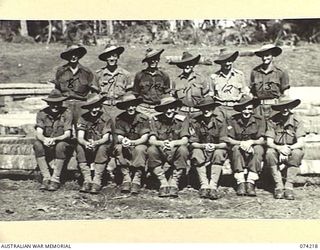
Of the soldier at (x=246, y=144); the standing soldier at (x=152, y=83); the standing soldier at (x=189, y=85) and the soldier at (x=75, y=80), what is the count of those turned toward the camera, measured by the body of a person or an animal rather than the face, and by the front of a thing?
4

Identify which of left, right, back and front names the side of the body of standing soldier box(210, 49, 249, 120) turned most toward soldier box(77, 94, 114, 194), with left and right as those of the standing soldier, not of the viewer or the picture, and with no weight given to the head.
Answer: right

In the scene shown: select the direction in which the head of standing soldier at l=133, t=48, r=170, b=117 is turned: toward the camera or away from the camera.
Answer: toward the camera

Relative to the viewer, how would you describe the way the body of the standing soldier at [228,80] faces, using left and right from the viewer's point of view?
facing the viewer

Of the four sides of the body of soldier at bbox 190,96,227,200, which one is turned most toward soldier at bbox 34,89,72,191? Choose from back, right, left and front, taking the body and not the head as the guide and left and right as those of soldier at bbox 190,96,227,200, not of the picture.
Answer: right

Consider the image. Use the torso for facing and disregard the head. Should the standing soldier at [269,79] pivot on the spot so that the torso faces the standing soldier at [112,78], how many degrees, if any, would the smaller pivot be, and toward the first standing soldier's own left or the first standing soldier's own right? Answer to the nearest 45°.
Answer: approximately 90° to the first standing soldier's own right

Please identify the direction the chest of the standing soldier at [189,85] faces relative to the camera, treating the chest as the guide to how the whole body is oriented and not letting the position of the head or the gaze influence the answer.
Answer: toward the camera

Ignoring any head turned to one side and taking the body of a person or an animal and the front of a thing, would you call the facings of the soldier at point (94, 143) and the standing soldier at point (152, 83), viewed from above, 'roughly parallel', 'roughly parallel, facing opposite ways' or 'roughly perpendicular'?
roughly parallel

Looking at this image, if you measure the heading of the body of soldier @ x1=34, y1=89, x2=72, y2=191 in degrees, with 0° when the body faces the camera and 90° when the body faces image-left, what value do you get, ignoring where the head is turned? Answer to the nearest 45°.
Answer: approximately 0°

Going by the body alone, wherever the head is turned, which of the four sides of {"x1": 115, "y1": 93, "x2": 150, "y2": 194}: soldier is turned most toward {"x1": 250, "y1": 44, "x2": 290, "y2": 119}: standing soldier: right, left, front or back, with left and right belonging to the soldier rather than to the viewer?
left

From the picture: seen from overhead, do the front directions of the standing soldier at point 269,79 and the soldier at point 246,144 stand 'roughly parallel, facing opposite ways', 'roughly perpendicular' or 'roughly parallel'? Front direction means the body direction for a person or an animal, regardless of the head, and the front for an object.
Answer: roughly parallel

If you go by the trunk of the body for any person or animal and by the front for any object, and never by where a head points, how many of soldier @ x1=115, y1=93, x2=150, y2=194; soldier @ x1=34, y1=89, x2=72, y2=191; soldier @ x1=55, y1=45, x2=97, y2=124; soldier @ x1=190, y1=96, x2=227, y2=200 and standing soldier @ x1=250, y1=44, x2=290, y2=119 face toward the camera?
5
